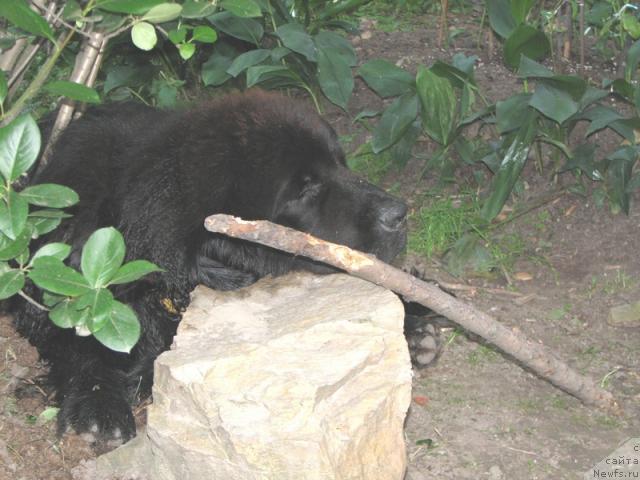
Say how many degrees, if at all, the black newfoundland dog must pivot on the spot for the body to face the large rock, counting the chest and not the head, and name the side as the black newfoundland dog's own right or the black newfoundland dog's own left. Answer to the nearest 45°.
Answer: approximately 45° to the black newfoundland dog's own right

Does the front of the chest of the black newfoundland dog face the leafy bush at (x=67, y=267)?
no

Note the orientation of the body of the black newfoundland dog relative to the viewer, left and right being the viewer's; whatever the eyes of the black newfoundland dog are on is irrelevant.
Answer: facing the viewer and to the right of the viewer

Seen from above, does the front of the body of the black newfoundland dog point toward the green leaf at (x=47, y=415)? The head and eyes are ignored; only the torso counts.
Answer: no

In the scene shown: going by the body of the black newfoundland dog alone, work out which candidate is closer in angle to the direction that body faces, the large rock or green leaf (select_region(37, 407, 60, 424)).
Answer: the large rock
